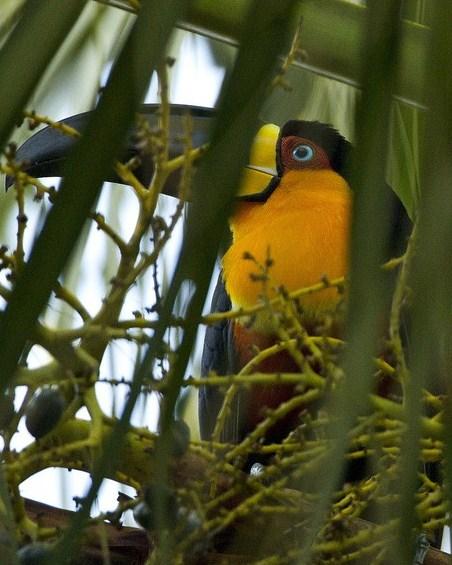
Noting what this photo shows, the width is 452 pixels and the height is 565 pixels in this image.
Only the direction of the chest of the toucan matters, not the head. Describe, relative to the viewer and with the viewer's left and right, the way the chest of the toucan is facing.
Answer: facing the viewer and to the left of the viewer
